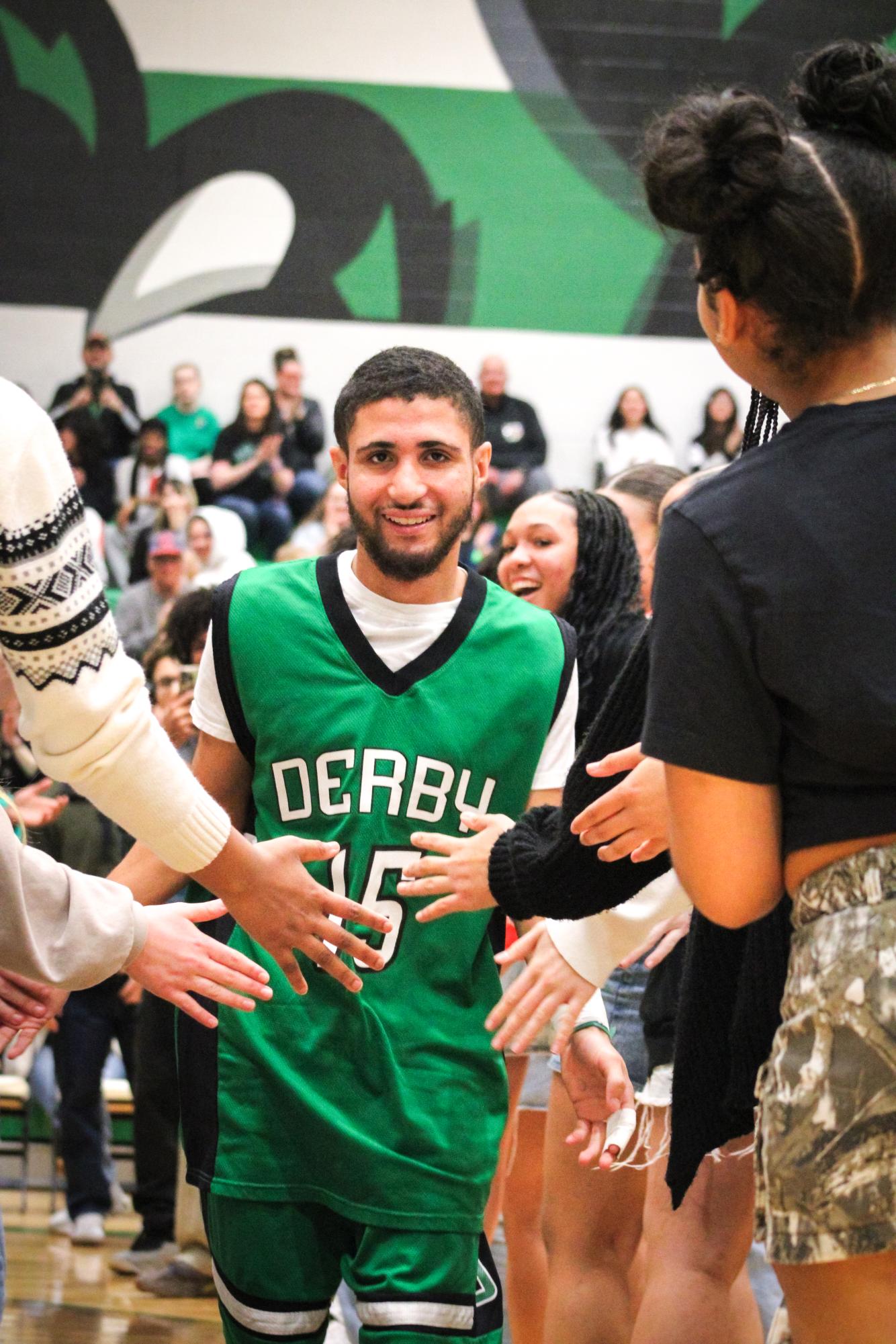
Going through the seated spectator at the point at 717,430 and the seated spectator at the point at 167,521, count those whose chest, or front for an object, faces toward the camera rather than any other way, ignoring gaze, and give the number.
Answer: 2

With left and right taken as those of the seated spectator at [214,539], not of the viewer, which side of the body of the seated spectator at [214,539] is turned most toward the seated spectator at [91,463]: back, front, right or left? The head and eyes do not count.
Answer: right

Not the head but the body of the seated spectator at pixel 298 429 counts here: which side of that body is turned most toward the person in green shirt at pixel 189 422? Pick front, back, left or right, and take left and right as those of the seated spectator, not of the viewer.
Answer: right

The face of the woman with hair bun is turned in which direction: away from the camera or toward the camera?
away from the camera

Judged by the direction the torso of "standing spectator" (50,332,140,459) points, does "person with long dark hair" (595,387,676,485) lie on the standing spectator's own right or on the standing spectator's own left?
on the standing spectator's own left
